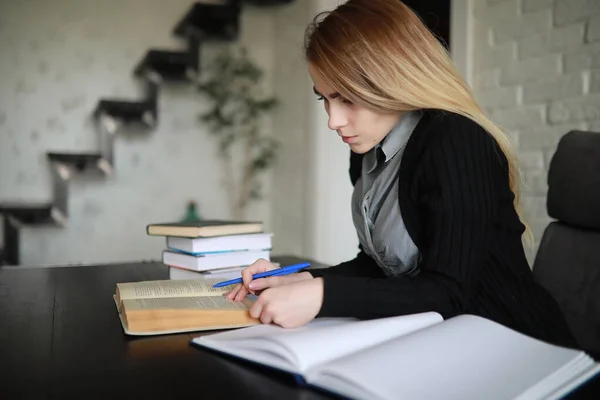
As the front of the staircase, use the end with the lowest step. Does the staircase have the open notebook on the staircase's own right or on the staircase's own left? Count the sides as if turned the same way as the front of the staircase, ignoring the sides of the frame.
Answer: on the staircase's own left

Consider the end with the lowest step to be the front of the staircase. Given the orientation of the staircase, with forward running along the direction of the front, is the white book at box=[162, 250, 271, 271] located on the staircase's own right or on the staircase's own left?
on the staircase's own left

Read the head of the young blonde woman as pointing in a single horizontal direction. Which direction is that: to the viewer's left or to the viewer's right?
to the viewer's left

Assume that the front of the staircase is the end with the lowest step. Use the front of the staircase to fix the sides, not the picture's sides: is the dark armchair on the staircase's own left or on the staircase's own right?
on the staircase's own left

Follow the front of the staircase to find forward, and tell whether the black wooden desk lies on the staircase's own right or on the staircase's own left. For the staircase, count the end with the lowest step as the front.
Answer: on the staircase's own left

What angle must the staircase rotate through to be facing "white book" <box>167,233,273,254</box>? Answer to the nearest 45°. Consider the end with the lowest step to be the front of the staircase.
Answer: approximately 90° to its left
